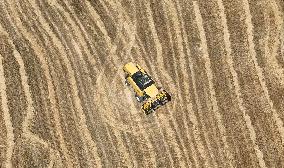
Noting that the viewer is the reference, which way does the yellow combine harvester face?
facing the viewer and to the right of the viewer
